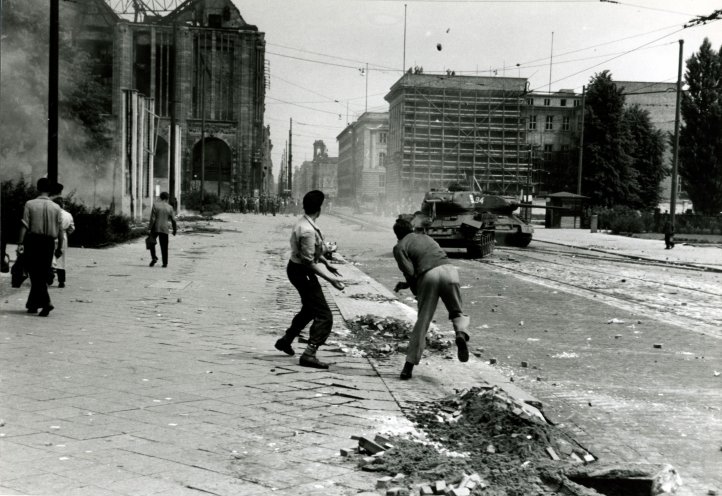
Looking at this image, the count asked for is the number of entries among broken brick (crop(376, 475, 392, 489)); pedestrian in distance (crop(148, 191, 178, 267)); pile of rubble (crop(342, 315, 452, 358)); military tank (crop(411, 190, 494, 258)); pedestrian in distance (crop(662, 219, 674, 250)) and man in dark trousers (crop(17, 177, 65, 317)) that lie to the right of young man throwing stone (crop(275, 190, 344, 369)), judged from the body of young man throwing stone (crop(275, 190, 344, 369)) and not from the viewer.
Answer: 1

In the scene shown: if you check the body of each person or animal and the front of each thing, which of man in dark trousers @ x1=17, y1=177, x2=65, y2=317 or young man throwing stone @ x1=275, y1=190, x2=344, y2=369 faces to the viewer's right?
the young man throwing stone

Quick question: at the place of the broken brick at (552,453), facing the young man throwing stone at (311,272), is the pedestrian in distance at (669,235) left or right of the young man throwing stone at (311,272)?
right

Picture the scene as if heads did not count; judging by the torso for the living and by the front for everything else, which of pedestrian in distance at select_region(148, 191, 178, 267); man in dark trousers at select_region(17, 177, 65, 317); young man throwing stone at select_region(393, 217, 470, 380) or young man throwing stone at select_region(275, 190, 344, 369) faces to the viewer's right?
young man throwing stone at select_region(275, 190, 344, 369)

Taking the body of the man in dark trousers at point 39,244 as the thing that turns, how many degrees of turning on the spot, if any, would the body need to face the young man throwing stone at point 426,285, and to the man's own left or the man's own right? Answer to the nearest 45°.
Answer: approximately 135° to the man's own right

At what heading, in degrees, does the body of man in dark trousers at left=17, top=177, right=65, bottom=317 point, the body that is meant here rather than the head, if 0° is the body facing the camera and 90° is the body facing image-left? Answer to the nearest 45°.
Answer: approximately 180°

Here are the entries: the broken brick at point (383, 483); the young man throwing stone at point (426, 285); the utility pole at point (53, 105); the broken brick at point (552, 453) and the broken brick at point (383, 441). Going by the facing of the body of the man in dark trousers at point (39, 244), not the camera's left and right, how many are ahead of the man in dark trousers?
1

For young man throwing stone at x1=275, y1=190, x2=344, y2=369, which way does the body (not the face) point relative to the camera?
to the viewer's right

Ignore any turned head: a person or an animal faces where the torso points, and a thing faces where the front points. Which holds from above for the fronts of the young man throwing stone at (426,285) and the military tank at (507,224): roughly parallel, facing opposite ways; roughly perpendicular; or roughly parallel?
roughly parallel, facing opposite ways

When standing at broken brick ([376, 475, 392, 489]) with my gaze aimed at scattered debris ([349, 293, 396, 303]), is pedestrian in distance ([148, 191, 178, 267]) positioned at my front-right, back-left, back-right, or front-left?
front-left
